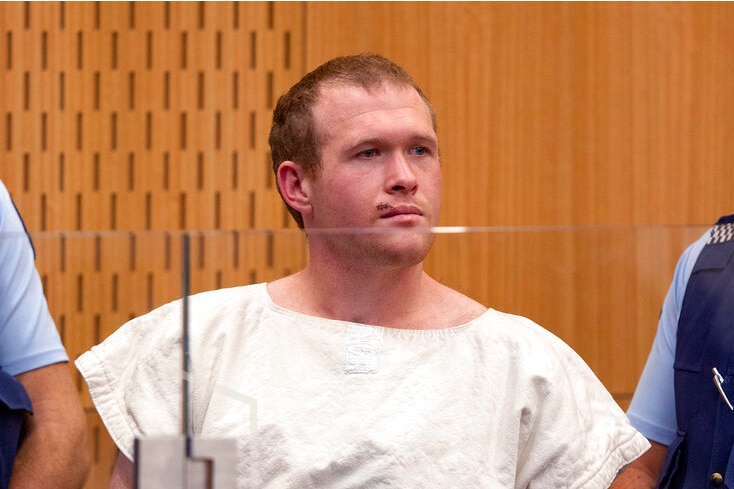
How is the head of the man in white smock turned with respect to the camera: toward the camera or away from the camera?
toward the camera

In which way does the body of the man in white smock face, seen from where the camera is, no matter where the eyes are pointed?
toward the camera
